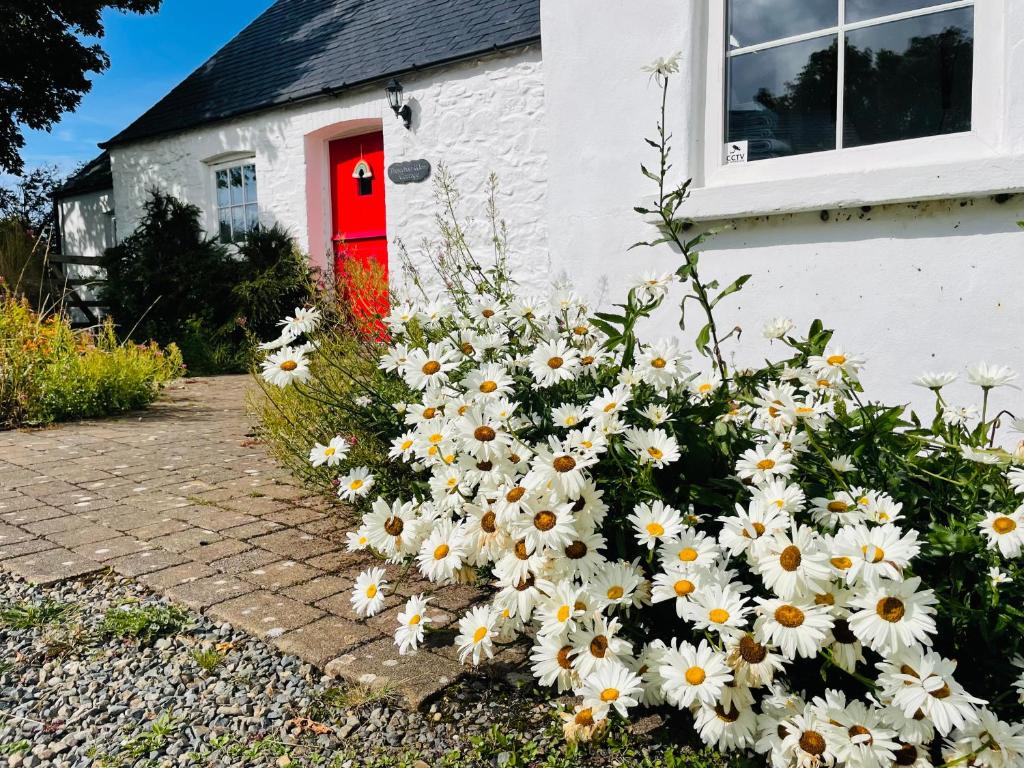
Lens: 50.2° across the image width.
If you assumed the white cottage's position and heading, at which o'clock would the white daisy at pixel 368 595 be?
The white daisy is roughly at 12 o'clock from the white cottage.

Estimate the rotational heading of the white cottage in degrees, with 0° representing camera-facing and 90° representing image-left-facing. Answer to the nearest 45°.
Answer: approximately 45°

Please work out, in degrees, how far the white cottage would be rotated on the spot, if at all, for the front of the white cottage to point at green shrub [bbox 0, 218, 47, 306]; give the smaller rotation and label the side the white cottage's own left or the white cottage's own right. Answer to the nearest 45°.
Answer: approximately 90° to the white cottage's own right

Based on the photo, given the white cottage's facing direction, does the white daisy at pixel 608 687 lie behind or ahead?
ahead

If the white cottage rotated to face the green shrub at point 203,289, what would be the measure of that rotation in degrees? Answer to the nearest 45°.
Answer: approximately 90° to its right

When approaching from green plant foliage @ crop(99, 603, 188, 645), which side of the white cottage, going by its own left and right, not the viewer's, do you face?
front
